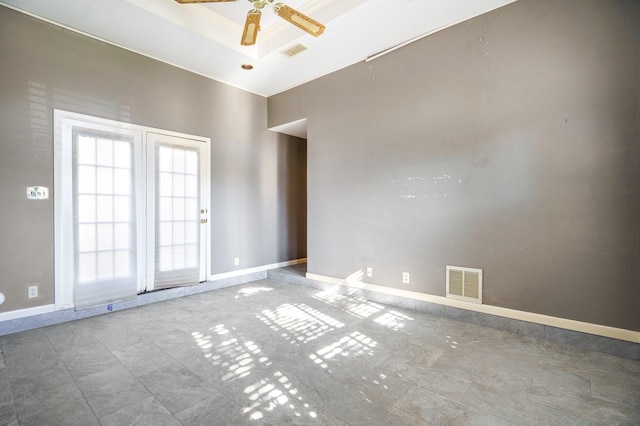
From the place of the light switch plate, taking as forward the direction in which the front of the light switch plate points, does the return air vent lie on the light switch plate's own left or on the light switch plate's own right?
on the light switch plate's own left

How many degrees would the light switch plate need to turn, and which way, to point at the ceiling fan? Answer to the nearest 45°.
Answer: approximately 45° to its left

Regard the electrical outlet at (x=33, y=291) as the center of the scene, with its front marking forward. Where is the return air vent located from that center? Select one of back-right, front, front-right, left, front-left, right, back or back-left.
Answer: front-left

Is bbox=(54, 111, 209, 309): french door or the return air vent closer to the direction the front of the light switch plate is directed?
the return air vent

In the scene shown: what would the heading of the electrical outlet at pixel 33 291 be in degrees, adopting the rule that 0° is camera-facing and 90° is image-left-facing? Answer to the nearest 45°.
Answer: approximately 0°

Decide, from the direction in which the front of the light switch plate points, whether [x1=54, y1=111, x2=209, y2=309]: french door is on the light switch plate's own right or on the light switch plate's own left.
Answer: on the light switch plate's own left

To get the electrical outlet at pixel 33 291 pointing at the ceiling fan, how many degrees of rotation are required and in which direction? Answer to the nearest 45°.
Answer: approximately 45° to its left

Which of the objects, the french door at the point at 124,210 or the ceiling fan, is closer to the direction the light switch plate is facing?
the ceiling fan

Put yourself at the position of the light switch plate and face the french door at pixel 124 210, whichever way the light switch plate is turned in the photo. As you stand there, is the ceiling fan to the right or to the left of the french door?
right
